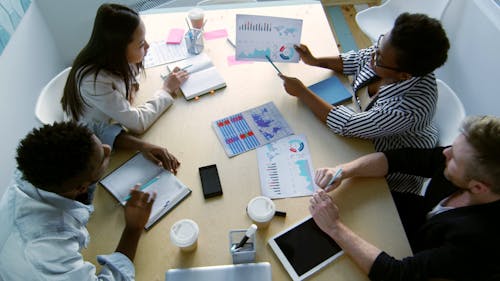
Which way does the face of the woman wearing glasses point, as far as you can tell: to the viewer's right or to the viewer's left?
to the viewer's left

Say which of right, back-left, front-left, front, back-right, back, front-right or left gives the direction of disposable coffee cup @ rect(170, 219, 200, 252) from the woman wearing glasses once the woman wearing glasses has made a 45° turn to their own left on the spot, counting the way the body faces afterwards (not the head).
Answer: front

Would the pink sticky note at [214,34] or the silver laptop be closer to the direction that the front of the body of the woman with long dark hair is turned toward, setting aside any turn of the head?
the pink sticky note

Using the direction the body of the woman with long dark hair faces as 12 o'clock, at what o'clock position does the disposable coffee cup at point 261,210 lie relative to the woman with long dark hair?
The disposable coffee cup is roughly at 2 o'clock from the woman with long dark hair.

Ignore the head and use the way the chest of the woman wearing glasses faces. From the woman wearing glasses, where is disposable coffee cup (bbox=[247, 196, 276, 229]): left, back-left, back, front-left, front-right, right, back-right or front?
front-left

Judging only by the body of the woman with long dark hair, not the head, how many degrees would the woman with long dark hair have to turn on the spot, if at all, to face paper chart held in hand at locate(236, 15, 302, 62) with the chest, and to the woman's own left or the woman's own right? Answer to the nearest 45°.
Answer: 0° — they already face it

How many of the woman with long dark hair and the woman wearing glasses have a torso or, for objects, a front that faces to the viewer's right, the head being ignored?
1

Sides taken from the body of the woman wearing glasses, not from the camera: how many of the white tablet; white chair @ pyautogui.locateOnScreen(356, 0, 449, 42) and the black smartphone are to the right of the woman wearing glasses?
1

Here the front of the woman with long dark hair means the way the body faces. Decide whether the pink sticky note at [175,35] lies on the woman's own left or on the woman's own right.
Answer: on the woman's own left

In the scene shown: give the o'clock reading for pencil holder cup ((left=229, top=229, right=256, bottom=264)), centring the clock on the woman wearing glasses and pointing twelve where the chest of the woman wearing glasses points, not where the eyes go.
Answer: The pencil holder cup is roughly at 10 o'clock from the woman wearing glasses.

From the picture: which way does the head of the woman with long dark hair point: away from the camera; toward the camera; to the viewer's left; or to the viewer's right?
to the viewer's right

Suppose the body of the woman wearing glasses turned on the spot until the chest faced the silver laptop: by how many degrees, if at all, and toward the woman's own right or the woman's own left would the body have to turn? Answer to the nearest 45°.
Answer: approximately 45° to the woman's own left

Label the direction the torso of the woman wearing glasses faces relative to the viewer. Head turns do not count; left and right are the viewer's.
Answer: facing to the left of the viewer

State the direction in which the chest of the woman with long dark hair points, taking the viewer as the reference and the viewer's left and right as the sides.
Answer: facing to the right of the viewer

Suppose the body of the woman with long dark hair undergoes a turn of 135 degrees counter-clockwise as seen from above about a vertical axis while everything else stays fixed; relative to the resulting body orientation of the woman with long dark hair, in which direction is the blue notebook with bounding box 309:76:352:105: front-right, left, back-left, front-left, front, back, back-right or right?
back-right
